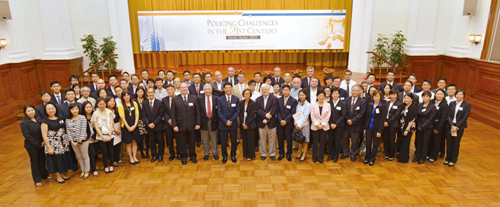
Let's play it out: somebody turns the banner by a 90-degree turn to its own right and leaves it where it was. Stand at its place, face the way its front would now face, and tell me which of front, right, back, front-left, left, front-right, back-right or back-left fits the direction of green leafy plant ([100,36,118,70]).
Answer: front

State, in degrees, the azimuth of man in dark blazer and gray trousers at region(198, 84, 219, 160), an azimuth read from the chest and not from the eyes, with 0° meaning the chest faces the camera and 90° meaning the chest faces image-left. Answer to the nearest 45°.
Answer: approximately 0°

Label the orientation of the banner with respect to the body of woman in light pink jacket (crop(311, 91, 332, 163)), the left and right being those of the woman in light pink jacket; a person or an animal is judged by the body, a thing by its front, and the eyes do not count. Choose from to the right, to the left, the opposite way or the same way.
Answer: the same way

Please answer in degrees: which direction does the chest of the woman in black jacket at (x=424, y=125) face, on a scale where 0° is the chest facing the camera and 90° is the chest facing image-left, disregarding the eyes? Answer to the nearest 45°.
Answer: approximately 45°

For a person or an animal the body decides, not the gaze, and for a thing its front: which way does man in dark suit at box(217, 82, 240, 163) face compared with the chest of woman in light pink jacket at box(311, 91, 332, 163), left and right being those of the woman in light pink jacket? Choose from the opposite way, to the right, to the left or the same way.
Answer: the same way

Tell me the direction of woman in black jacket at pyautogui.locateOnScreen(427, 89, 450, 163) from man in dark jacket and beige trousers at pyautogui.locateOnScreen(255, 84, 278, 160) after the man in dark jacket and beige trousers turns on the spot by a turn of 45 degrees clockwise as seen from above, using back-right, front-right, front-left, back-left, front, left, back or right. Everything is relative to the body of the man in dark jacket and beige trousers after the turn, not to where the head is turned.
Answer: back-left

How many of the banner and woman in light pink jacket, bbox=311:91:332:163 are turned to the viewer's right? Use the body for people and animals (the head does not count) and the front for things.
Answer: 0

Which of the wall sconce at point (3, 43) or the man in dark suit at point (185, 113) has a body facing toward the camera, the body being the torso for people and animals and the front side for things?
the man in dark suit

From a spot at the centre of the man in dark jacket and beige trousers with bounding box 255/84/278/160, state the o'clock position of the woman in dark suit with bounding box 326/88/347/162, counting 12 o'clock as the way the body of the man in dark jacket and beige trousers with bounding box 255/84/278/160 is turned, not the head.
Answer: the woman in dark suit with bounding box 326/88/347/162 is roughly at 9 o'clock from the man in dark jacket and beige trousers with bounding box 255/84/278/160.

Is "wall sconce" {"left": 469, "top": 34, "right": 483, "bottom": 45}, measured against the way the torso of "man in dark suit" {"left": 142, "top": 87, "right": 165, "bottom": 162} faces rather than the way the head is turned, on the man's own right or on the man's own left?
on the man's own left

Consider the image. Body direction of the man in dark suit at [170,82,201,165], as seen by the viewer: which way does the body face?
toward the camera

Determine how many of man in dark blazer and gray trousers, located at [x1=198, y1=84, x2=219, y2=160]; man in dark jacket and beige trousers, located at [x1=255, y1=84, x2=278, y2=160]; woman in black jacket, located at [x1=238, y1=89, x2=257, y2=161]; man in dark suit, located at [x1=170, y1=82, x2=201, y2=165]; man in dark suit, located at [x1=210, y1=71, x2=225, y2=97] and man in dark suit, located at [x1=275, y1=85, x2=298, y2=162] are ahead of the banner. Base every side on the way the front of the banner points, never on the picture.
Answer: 6

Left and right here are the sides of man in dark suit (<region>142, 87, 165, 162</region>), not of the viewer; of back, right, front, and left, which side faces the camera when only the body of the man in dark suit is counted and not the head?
front

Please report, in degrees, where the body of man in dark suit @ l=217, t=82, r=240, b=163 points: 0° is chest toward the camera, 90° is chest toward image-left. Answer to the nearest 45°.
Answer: approximately 0°

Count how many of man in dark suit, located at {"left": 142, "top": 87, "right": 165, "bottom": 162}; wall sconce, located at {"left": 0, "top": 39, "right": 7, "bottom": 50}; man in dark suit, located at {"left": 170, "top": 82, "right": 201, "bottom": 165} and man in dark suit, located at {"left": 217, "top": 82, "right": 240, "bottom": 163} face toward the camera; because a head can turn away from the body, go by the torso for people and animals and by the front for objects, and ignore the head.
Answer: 3
